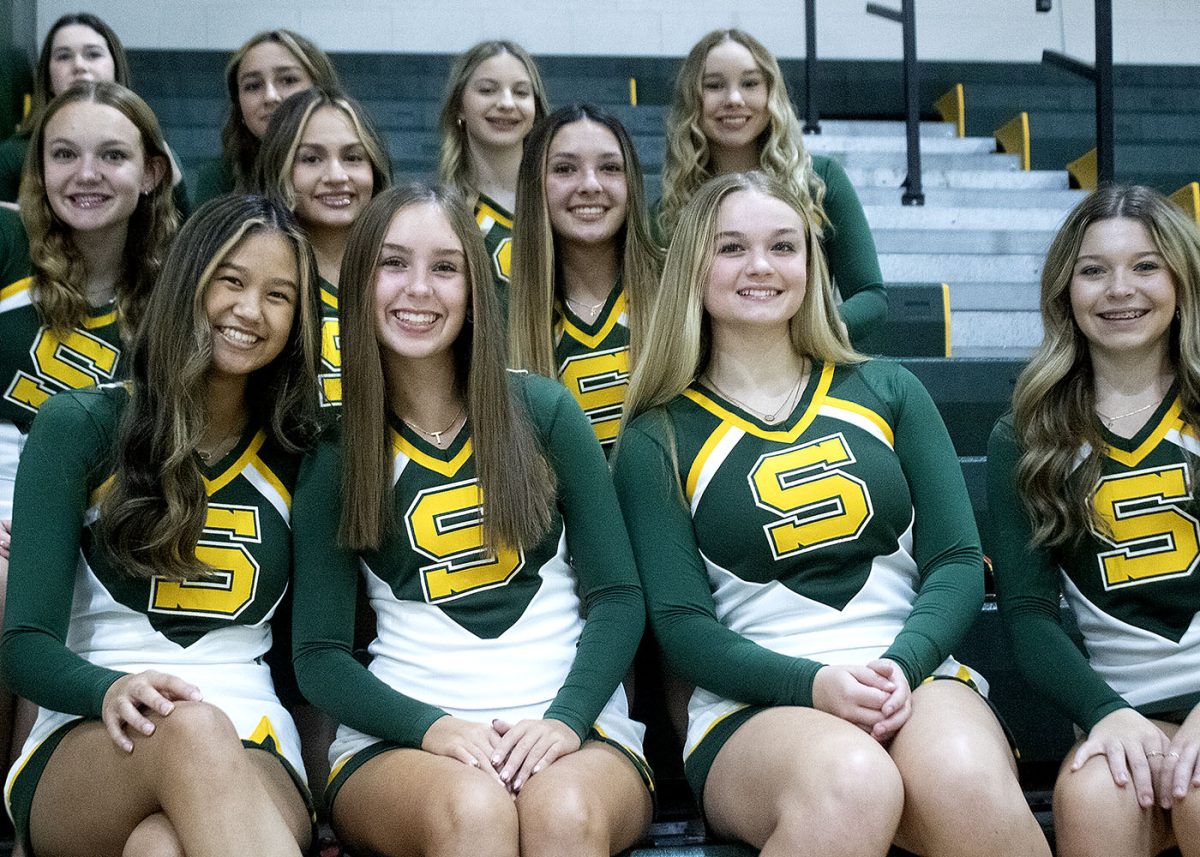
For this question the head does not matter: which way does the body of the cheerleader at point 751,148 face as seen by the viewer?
toward the camera

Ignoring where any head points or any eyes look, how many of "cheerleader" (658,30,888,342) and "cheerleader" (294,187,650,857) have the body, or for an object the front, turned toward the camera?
2

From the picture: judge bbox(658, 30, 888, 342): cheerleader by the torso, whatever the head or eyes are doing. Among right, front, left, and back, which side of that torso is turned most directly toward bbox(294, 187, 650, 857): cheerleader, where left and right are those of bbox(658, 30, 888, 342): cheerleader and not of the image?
front

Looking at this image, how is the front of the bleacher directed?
toward the camera

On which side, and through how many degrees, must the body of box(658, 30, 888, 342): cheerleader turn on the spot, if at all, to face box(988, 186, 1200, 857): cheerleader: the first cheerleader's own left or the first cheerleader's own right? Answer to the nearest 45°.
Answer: approximately 45° to the first cheerleader's own left

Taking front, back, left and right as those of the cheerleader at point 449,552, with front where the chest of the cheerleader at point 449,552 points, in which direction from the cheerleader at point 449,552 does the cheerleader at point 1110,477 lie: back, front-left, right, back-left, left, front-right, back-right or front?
left

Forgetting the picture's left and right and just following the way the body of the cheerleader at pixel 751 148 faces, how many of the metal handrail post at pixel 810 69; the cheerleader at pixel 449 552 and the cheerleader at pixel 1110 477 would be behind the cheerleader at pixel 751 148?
1

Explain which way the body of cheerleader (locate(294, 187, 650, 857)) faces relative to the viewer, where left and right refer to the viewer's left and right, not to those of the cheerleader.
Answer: facing the viewer
